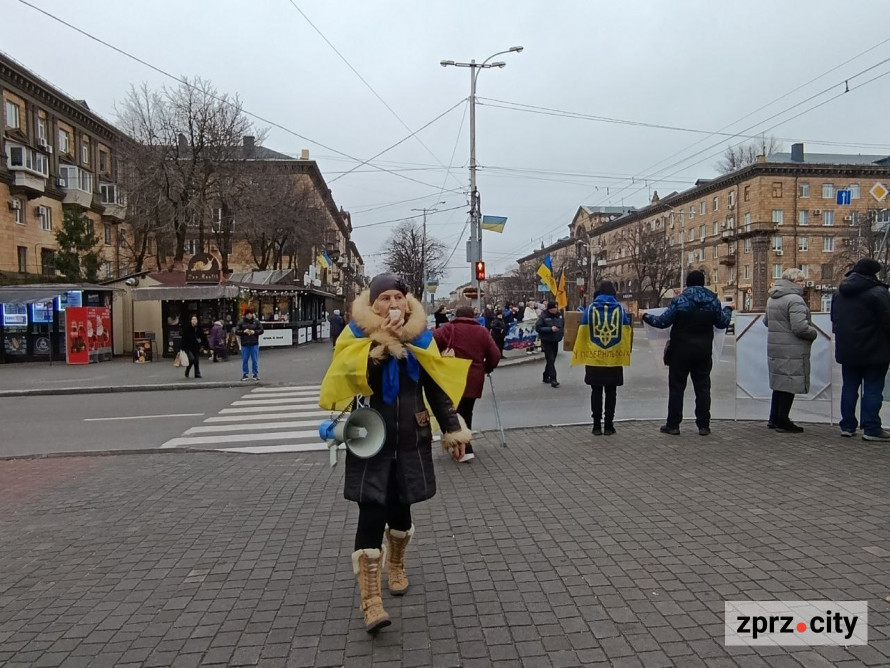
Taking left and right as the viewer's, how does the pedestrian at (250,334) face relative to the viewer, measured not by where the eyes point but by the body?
facing the viewer

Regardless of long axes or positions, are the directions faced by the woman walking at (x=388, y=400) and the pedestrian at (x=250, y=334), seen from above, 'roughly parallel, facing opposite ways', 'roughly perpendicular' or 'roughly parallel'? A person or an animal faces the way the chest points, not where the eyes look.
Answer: roughly parallel

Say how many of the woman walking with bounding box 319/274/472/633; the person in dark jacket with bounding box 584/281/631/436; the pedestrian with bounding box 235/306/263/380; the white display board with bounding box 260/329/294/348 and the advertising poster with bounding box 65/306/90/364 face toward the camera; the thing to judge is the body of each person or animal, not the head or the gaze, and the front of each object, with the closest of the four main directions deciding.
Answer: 4

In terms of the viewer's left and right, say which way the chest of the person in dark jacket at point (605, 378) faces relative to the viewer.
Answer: facing away from the viewer

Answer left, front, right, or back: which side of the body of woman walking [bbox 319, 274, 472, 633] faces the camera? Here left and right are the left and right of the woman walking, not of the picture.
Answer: front

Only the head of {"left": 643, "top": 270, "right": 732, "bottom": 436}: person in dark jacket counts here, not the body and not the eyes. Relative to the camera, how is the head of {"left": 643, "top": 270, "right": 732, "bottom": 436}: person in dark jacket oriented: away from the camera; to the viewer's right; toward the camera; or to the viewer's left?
away from the camera

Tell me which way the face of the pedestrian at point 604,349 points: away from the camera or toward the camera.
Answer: away from the camera

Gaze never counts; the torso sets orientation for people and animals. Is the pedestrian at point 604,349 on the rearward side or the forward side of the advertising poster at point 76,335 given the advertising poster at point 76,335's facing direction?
on the forward side

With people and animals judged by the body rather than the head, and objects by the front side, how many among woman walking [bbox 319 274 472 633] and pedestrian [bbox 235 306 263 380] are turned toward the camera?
2

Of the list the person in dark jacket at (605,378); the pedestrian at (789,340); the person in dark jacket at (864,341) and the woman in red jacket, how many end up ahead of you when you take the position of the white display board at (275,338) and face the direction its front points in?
4

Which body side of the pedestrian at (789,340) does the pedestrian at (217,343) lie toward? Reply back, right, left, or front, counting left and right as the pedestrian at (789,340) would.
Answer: left

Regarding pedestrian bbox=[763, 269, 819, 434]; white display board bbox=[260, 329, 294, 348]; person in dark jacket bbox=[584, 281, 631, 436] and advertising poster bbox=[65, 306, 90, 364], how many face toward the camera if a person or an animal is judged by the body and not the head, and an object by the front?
2

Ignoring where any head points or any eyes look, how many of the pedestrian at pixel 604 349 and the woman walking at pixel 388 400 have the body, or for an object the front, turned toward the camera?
1

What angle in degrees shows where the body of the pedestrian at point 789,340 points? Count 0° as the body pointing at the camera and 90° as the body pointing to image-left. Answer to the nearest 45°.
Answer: approximately 225°

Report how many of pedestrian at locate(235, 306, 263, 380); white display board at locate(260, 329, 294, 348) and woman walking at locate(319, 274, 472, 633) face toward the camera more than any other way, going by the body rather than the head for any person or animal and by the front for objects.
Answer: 3
